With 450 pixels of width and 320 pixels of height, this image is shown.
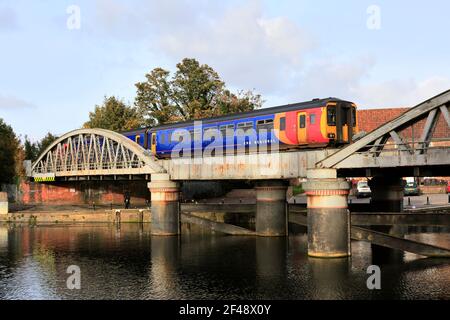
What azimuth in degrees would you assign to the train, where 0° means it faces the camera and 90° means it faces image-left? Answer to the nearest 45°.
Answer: approximately 315°
